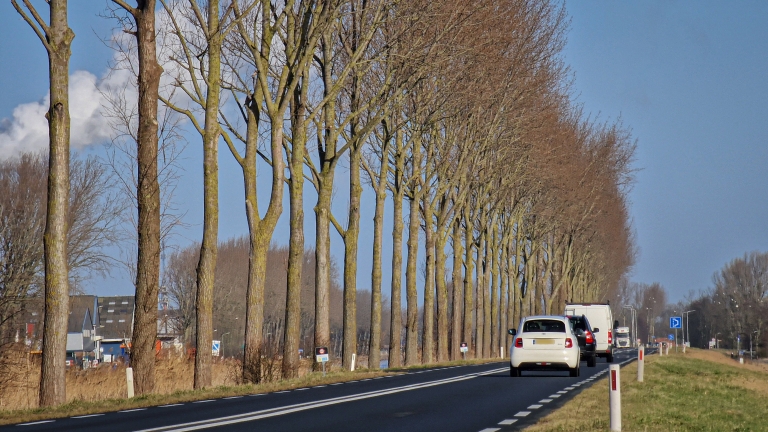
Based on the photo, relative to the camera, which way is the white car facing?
away from the camera

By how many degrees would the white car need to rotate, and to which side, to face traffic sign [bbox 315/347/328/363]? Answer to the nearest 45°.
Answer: approximately 90° to its left

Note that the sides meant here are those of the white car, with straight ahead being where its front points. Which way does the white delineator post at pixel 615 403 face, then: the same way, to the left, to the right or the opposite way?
the opposite way

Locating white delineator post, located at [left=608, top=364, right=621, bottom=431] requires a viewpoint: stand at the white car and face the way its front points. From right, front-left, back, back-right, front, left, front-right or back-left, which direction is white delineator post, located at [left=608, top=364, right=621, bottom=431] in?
back

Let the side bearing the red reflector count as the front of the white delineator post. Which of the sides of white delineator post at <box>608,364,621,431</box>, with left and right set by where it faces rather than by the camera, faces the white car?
back

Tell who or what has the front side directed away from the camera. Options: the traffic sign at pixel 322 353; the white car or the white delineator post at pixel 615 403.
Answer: the white car

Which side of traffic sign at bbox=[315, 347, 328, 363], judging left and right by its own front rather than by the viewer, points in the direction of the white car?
left

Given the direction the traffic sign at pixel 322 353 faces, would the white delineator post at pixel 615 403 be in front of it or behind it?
in front

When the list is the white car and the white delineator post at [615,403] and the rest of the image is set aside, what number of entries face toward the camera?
1

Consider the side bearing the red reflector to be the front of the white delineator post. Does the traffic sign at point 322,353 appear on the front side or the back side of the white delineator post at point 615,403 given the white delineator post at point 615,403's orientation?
on the back side

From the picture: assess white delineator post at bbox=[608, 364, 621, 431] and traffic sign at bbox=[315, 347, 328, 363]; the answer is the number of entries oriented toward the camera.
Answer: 2
